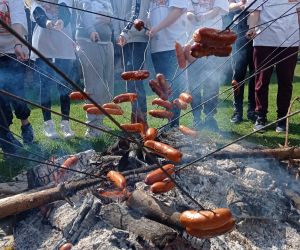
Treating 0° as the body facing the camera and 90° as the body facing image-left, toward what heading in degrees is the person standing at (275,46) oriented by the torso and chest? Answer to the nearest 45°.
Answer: approximately 0°

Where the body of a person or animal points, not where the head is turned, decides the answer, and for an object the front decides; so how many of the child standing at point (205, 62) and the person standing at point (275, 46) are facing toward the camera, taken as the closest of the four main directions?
2

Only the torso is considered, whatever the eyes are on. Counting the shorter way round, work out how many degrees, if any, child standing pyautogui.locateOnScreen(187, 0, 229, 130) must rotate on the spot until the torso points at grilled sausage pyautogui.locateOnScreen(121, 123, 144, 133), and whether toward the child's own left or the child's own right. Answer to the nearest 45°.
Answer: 0° — they already face it

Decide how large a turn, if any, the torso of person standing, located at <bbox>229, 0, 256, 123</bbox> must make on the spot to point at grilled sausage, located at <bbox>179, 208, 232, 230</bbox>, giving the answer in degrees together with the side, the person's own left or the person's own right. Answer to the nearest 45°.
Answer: approximately 45° to the person's own left

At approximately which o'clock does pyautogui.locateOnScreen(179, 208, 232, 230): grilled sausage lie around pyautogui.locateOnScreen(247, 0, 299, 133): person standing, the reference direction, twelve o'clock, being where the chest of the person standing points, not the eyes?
The grilled sausage is roughly at 12 o'clock from the person standing.

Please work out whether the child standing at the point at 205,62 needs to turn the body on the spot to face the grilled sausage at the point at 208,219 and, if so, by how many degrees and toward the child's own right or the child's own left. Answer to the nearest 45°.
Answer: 0° — they already face it

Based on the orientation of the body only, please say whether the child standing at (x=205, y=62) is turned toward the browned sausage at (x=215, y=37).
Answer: yes
